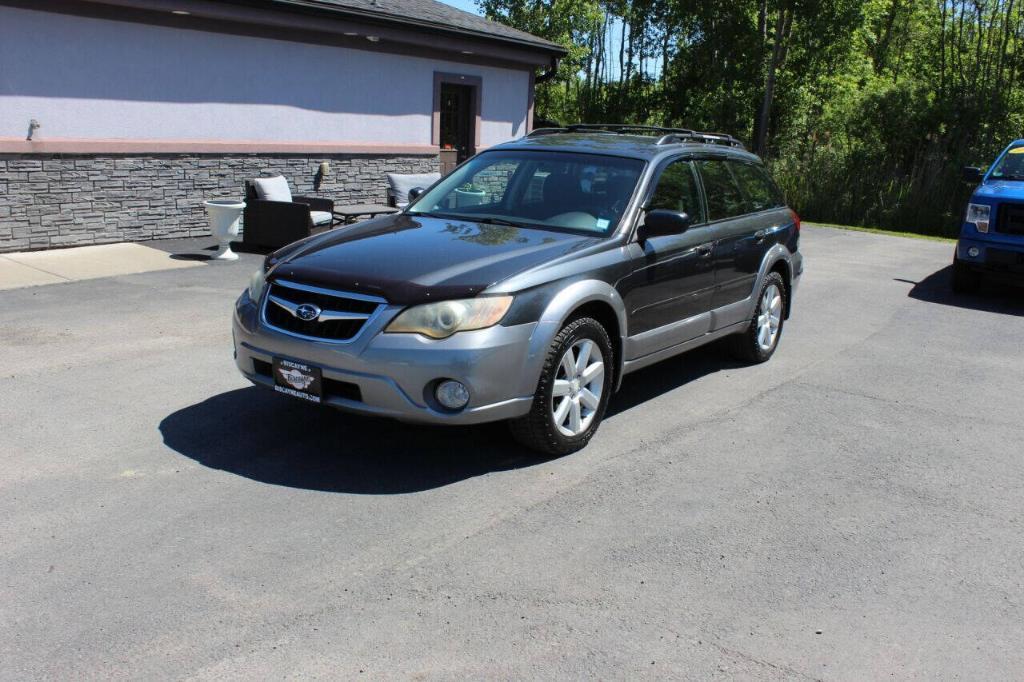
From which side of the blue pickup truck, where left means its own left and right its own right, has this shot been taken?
front

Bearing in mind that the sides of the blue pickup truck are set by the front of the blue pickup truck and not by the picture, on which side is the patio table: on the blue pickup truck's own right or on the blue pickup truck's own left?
on the blue pickup truck's own right

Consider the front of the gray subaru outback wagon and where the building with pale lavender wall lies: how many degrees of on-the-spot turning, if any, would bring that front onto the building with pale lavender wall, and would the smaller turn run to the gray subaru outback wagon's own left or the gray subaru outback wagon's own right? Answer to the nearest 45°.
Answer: approximately 90° to the gray subaru outback wagon's own right

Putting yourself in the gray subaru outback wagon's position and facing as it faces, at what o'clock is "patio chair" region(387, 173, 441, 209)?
The patio chair is roughly at 4 o'clock from the gray subaru outback wagon.

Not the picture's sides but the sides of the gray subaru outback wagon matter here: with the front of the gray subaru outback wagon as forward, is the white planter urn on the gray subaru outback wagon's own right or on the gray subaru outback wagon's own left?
on the gray subaru outback wagon's own right

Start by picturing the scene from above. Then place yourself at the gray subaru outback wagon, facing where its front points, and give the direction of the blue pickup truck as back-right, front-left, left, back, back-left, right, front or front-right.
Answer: back

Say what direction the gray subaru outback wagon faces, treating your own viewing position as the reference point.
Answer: facing the viewer and to the left of the viewer

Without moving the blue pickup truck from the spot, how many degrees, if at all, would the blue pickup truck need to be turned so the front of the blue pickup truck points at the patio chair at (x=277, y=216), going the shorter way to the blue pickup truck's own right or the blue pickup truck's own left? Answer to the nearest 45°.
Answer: approximately 90° to the blue pickup truck's own right

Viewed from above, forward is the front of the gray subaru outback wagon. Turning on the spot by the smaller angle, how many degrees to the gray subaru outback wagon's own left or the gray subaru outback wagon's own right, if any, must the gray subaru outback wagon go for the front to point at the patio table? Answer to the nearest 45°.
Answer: approximately 135° to the gray subaru outback wagon's own right

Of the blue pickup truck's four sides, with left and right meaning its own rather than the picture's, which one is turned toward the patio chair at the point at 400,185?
right

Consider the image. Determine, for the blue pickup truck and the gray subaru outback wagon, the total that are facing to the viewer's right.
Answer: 0
